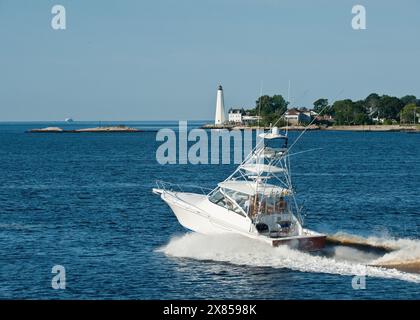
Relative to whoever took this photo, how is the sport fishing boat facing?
facing away from the viewer and to the left of the viewer
